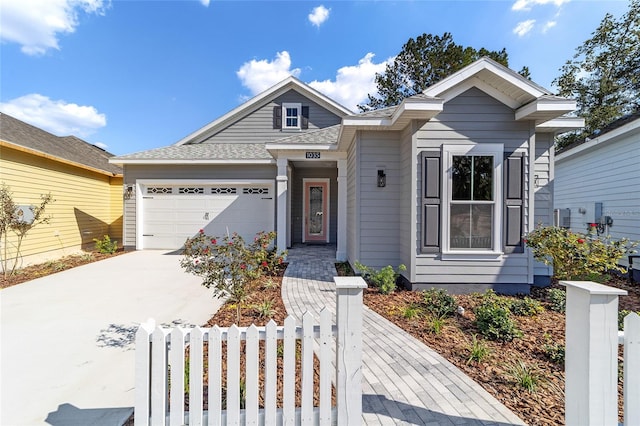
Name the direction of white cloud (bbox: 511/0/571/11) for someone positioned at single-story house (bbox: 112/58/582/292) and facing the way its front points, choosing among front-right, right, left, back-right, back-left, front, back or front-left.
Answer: back-left

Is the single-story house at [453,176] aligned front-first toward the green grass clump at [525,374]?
yes

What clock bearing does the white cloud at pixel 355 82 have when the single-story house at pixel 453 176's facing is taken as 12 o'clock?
The white cloud is roughly at 6 o'clock from the single-story house.

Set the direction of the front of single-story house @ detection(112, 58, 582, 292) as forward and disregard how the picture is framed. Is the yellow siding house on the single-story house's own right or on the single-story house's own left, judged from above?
on the single-story house's own right

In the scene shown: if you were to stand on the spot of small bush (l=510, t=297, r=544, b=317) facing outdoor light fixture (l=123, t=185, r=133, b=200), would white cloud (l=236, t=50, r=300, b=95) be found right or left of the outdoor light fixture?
right

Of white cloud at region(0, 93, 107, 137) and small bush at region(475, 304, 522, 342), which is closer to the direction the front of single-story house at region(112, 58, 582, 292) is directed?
the small bush

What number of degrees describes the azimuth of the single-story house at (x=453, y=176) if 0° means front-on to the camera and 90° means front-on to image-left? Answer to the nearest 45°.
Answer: approximately 0°

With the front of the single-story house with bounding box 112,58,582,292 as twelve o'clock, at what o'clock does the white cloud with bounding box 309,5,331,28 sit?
The white cloud is roughly at 5 o'clock from the single-story house.

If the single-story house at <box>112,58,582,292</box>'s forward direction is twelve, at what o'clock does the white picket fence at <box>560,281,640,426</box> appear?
The white picket fence is roughly at 12 o'clock from the single-story house.

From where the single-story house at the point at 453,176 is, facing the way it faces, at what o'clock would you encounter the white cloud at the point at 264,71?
The white cloud is roughly at 5 o'clock from the single-story house.
